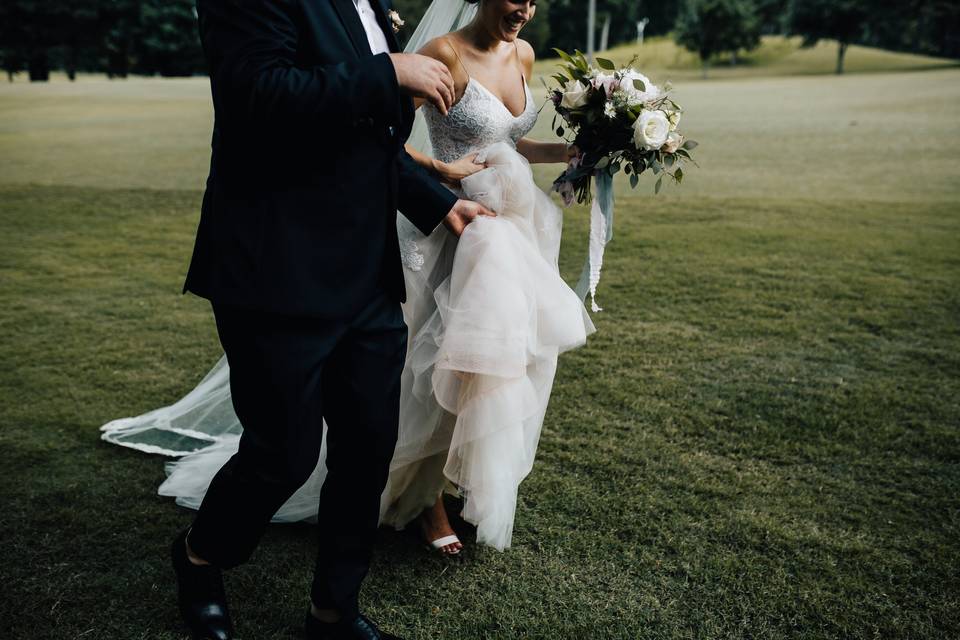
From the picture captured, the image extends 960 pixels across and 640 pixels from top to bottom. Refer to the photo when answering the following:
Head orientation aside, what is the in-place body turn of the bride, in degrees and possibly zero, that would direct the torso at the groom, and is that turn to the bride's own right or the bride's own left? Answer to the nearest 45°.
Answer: approximately 90° to the bride's own right
